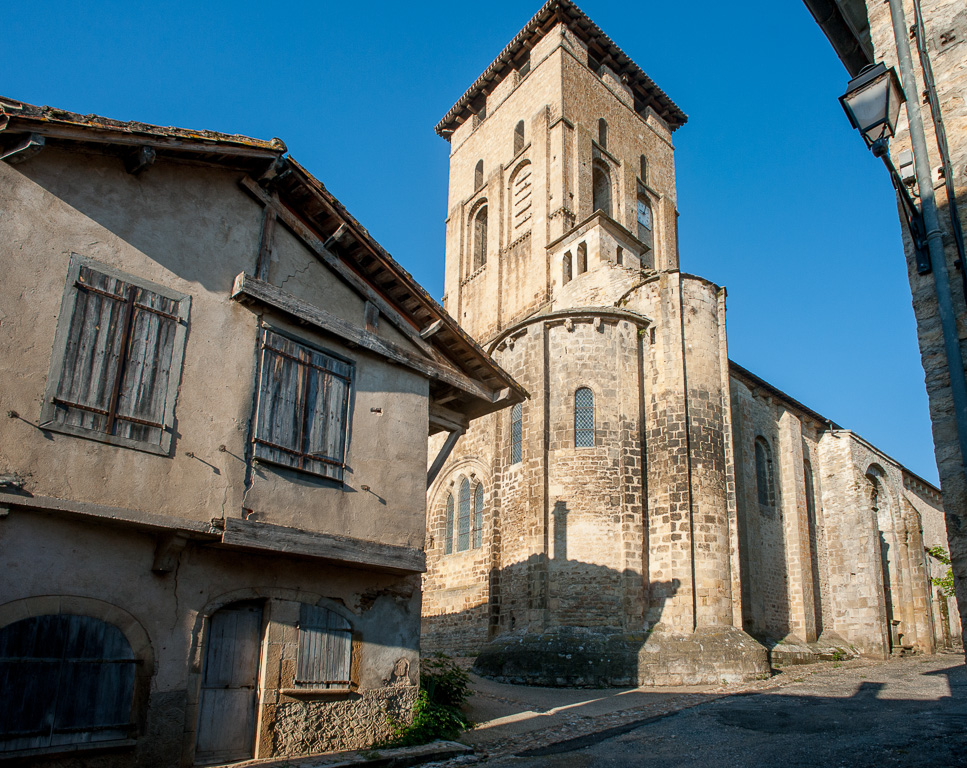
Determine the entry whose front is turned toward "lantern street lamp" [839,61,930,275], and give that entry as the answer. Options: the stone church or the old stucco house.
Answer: the old stucco house

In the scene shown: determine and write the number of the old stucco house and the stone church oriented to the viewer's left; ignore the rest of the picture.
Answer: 0

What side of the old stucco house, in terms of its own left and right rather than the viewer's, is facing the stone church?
left

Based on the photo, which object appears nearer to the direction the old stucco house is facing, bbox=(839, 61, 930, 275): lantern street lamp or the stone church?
the lantern street lamp

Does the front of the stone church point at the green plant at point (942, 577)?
yes

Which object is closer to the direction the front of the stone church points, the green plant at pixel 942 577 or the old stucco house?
the green plant

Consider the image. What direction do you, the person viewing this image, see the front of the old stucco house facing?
facing the viewer and to the right of the viewer

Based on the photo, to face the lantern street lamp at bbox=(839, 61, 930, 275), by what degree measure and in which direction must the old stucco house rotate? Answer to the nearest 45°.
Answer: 0° — it already faces it

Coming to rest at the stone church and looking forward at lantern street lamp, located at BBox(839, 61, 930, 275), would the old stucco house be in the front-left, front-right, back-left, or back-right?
front-right

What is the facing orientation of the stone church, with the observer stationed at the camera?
facing away from the viewer and to the right of the viewer

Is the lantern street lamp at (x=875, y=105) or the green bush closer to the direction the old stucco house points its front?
the lantern street lamp

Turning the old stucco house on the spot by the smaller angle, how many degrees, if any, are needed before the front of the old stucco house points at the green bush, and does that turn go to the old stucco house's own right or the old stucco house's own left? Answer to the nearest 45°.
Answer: approximately 90° to the old stucco house's own left

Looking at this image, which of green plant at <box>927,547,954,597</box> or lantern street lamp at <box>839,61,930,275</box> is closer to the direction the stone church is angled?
the green plant
